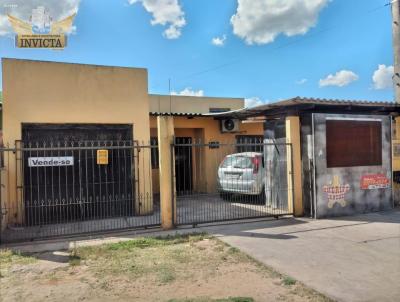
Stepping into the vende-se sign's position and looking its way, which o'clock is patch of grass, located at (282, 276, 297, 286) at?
The patch of grass is roughly at 11 o'clock from the vende-se sign.

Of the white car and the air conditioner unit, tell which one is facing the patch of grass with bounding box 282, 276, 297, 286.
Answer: the air conditioner unit

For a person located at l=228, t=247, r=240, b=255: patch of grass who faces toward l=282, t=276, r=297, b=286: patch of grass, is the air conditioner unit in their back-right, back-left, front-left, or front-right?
back-left

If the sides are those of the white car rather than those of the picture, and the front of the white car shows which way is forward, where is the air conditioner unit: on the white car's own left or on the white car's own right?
on the white car's own left

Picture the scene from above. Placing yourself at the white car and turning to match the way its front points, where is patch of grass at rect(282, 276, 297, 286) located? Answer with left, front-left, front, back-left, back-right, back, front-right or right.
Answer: back-right

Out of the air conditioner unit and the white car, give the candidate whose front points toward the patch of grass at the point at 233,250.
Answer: the air conditioner unit

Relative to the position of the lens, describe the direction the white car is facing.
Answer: facing away from the viewer and to the right of the viewer

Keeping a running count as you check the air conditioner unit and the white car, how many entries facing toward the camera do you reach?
1

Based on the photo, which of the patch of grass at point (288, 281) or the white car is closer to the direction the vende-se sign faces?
the patch of grass

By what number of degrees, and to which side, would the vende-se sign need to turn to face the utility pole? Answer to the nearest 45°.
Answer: approximately 90° to its left
